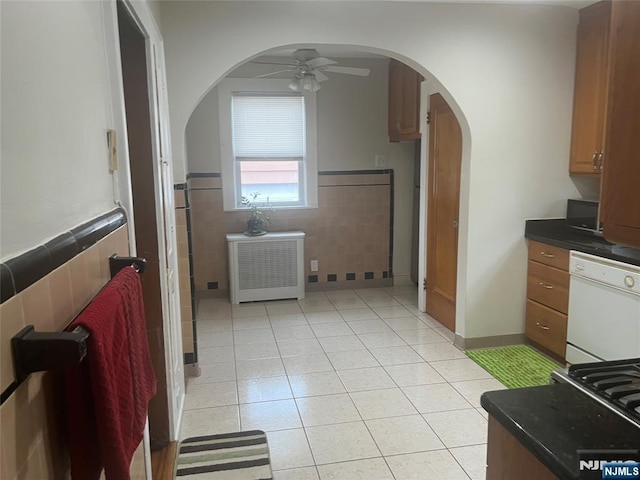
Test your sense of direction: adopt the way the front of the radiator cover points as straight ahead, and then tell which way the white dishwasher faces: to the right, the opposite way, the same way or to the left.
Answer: to the right

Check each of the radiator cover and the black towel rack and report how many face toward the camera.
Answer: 1

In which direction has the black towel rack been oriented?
to the viewer's right

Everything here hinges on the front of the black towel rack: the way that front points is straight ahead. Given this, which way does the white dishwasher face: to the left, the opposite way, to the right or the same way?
the opposite way

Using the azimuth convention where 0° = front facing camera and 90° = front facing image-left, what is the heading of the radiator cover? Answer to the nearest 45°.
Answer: approximately 0°

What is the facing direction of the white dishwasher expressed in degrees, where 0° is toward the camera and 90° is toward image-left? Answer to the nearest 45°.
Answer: approximately 45°

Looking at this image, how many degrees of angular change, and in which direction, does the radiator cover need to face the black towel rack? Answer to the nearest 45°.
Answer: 0° — it already faces it
